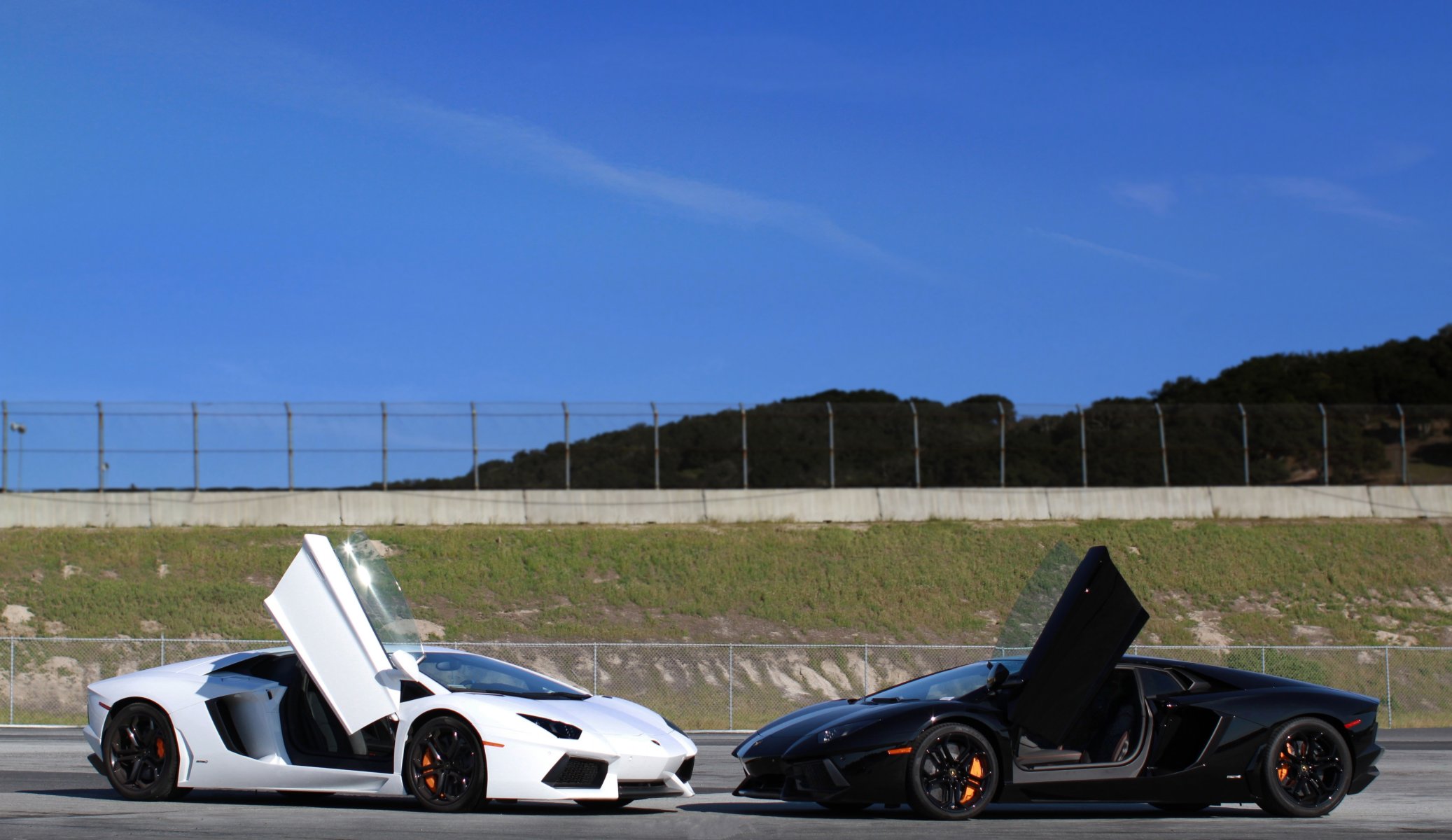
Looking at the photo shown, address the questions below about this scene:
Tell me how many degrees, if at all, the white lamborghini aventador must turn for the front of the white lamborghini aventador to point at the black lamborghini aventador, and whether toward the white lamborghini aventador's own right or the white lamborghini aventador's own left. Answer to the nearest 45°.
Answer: approximately 45° to the white lamborghini aventador's own left

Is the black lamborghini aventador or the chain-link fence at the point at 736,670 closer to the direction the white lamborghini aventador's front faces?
the black lamborghini aventador

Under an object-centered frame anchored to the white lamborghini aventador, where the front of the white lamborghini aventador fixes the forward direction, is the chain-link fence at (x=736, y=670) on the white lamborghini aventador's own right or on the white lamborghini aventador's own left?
on the white lamborghini aventador's own left

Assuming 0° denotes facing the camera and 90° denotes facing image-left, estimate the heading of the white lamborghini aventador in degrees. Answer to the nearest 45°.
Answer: approximately 315°
